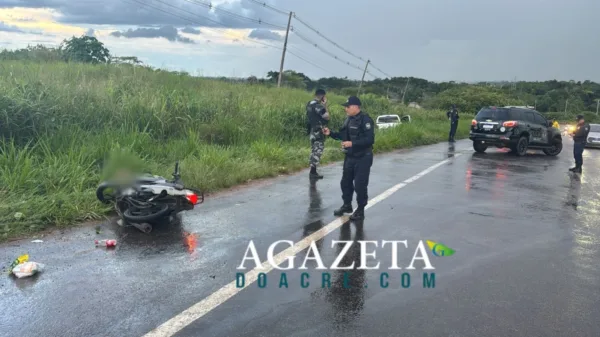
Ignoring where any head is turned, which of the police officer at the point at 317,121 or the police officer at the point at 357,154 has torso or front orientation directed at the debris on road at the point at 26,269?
the police officer at the point at 357,154

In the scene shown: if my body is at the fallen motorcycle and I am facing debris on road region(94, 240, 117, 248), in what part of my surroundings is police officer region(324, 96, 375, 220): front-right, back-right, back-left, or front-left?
back-left

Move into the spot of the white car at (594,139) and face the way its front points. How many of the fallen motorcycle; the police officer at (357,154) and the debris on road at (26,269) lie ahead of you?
3

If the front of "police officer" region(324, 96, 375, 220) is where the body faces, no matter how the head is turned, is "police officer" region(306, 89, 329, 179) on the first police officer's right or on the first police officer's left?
on the first police officer's right

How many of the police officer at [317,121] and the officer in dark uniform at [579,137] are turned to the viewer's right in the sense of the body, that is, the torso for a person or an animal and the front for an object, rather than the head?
1

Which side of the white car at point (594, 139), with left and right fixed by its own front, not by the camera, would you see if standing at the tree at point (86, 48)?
right

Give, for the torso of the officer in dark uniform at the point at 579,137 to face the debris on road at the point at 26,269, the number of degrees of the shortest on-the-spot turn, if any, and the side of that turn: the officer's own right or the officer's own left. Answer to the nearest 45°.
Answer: approximately 90° to the officer's own left

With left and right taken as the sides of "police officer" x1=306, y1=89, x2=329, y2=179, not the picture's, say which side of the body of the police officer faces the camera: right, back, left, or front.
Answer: right
